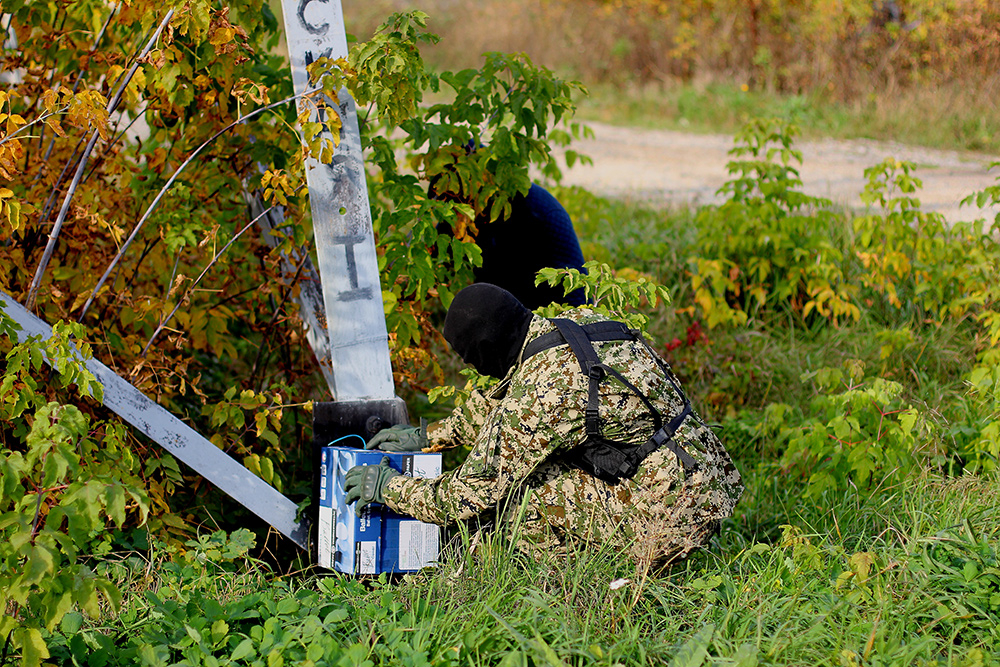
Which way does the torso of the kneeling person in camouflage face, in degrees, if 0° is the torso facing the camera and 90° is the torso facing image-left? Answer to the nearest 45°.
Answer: approximately 90°

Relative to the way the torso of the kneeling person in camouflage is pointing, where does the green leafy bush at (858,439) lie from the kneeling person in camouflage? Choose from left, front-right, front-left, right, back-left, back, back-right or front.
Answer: back-right

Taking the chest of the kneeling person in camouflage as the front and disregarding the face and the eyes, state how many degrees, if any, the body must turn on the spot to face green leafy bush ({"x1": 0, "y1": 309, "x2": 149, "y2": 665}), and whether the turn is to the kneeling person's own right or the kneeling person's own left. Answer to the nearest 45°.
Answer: approximately 45° to the kneeling person's own left
